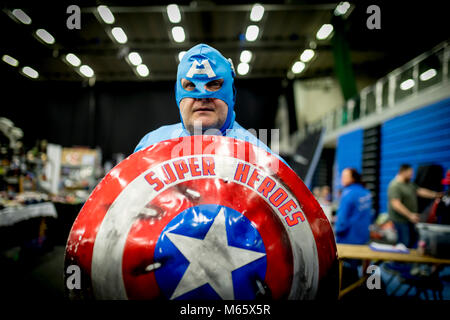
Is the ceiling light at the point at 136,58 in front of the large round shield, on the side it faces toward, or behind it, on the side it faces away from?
behind

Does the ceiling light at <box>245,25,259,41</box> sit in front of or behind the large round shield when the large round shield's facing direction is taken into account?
behind

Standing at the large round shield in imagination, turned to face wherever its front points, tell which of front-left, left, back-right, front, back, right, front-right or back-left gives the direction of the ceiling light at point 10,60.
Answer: back-right

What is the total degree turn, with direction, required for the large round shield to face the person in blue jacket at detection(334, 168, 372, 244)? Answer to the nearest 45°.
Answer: approximately 135° to its left

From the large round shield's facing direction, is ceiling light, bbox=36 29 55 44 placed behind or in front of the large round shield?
behind

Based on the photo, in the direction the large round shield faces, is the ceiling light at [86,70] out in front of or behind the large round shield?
behind

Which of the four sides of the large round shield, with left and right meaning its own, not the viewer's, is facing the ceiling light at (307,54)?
back

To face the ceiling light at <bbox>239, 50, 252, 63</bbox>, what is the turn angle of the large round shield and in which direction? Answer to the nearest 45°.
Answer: approximately 180°

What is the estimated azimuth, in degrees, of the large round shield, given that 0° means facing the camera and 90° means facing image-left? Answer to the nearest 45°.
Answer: approximately 0°

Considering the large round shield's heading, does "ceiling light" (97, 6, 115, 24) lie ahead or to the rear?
to the rear
